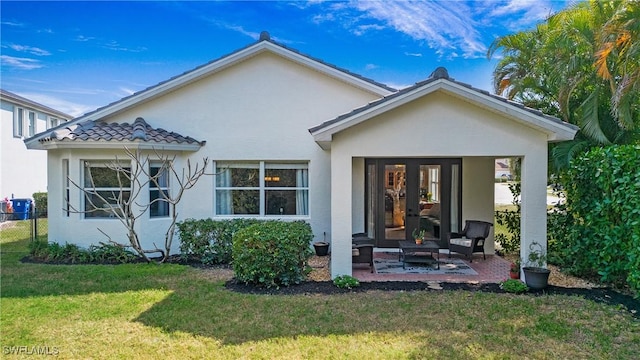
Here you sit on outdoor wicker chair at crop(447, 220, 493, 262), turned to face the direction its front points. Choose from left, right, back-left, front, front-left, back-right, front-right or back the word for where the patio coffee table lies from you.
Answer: front

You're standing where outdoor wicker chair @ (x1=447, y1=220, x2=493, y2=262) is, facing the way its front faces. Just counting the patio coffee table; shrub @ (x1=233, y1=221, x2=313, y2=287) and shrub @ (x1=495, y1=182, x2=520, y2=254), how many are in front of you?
2

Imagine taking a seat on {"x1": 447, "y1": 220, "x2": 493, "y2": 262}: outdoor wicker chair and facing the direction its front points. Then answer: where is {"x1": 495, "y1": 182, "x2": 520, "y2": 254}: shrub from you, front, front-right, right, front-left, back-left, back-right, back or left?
back

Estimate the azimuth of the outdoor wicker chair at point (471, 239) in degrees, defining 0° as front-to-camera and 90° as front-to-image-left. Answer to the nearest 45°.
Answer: approximately 45°

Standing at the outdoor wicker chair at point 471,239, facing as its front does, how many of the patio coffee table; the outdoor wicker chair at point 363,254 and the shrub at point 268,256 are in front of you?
3

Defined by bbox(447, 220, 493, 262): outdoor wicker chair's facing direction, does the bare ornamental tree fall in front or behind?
in front

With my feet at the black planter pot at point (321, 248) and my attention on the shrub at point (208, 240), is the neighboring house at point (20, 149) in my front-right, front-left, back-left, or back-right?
front-right

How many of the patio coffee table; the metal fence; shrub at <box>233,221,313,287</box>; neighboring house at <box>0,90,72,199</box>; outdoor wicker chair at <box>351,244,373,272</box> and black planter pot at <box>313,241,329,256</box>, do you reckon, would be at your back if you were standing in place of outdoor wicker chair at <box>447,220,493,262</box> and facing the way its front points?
0

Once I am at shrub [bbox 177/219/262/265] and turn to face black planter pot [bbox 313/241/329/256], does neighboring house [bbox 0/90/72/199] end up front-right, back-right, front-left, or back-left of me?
back-left

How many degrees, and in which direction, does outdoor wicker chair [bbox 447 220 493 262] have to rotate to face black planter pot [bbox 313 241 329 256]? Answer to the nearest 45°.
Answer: approximately 45° to its right

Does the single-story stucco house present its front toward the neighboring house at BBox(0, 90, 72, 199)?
no

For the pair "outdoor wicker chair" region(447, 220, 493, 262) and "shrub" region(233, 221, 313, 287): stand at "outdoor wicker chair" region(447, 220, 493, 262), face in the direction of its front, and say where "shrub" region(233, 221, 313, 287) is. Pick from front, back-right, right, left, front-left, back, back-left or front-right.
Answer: front
